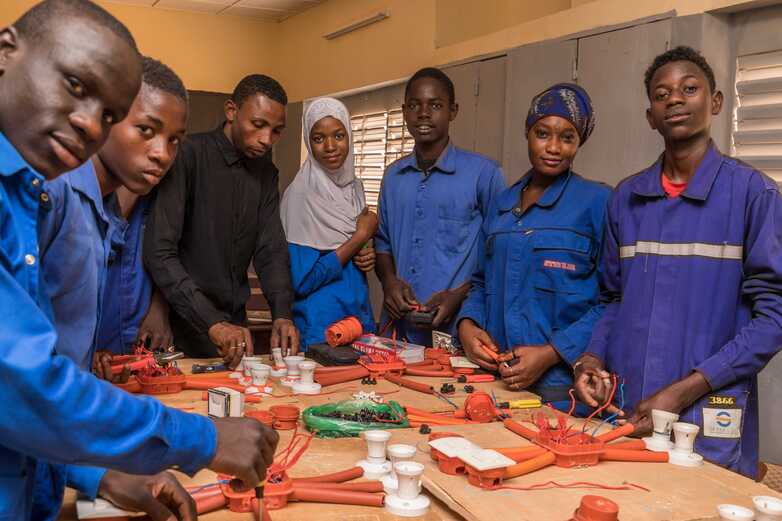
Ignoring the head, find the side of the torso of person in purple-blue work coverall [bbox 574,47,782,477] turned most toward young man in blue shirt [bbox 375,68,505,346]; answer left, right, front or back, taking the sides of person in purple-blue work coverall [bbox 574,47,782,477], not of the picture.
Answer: right

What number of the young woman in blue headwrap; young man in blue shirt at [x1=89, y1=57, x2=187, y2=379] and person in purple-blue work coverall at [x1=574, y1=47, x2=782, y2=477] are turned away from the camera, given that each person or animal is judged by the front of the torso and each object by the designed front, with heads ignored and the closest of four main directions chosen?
0

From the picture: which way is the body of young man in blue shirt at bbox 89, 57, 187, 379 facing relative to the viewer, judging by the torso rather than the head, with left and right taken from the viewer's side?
facing the viewer and to the right of the viewer

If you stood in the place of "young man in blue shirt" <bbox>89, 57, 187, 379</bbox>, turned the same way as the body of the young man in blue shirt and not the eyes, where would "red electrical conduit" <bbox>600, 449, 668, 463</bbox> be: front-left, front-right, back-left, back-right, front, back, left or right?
front

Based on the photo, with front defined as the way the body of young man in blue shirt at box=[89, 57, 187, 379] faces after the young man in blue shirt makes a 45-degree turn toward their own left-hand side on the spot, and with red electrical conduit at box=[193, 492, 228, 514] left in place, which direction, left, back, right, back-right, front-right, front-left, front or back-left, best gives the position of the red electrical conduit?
right

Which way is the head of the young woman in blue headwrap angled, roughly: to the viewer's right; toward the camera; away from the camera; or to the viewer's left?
toward the camera

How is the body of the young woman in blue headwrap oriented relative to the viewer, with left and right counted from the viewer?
facing the viewer and to the left of the viewer

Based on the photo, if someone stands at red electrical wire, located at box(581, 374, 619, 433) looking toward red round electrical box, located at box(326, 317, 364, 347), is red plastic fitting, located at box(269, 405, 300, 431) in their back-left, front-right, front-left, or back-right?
front-left

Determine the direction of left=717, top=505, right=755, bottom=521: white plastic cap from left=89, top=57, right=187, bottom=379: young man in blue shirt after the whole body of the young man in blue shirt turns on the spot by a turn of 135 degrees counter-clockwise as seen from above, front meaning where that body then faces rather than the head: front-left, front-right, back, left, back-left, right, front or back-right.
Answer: back-right

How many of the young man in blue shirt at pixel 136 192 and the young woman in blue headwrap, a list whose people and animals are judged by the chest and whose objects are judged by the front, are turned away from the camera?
0

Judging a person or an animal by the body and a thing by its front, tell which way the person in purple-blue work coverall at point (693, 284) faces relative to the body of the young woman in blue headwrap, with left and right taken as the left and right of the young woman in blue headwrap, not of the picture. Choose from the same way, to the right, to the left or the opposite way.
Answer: the same way

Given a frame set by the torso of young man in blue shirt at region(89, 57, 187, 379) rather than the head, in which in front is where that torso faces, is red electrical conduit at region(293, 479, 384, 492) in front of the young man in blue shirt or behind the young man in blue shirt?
in front

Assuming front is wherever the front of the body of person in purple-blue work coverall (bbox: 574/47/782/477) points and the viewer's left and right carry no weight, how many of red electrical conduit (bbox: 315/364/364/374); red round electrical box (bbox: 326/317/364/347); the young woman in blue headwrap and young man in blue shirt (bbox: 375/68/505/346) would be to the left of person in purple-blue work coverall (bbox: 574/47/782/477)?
0

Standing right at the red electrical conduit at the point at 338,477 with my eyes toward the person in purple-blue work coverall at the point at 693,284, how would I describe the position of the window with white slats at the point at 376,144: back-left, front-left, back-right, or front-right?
front-left

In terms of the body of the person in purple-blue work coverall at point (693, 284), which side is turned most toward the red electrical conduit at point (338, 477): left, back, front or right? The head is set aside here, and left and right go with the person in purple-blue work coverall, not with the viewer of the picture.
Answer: front

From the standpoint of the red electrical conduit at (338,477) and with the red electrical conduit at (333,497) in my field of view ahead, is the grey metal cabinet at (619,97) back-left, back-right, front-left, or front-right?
back-left

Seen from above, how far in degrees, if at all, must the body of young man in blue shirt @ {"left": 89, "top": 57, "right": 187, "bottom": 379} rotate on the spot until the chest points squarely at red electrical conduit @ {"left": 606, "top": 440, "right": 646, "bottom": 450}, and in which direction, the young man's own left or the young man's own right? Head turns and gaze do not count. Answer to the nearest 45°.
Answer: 0° — they already face it

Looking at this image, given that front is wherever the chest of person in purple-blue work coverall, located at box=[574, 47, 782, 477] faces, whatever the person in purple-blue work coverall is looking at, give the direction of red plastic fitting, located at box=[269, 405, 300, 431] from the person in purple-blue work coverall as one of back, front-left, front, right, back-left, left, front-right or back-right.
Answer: front
